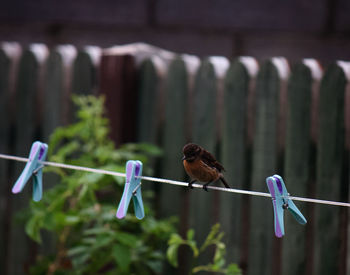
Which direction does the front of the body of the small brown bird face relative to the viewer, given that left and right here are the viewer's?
facing the viewer and to the left of the viewer

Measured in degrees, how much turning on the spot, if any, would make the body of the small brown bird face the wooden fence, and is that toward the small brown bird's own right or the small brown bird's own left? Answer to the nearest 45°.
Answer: approximately 135° to the small brown bird's own right

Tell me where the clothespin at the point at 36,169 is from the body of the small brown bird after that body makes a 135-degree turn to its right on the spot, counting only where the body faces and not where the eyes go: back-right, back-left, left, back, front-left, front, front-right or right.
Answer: left

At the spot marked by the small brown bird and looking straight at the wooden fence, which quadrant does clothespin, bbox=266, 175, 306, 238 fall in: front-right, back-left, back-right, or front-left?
back-right

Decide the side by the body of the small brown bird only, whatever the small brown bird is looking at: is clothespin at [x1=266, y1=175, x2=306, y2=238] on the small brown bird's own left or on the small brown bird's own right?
on the small brown bird's own left

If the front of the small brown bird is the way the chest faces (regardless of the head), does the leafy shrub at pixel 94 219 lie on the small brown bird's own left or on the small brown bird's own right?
on the small brown bird's own right
